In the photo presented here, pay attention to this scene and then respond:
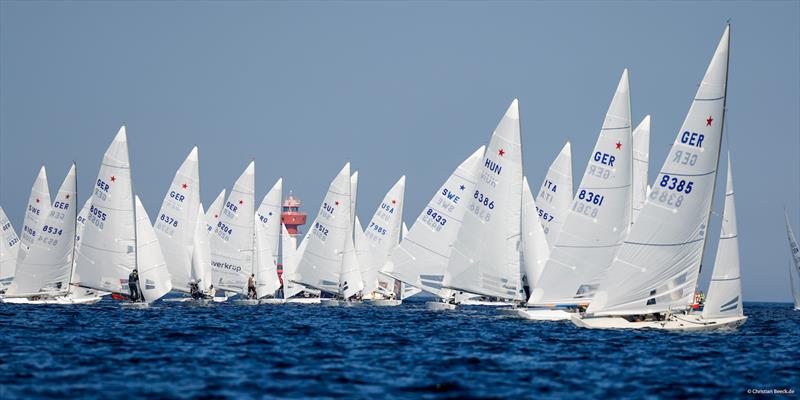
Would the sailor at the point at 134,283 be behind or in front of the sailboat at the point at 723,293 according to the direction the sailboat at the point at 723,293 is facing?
behind

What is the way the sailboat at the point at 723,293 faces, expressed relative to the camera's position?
facing to the right of the viewer

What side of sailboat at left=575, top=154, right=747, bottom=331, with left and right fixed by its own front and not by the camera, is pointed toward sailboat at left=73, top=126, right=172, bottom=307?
back
